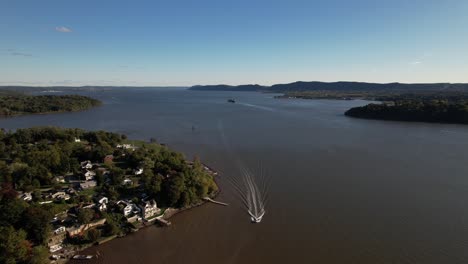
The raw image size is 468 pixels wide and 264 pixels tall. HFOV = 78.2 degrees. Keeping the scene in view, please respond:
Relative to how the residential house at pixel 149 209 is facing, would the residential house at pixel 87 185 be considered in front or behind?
behind

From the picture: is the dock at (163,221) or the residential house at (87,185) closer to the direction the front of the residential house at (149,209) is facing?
the dock

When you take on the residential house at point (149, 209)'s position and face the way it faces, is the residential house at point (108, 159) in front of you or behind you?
behind

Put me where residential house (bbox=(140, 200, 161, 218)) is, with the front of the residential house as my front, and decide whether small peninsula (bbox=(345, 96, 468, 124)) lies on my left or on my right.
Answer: on my left

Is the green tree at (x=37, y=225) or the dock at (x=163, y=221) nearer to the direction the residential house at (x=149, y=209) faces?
the dock

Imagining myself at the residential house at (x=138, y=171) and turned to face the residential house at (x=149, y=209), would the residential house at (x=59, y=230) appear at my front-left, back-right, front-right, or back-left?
front-right

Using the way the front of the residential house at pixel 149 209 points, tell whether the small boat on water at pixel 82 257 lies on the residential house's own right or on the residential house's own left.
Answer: on the residential house's own right

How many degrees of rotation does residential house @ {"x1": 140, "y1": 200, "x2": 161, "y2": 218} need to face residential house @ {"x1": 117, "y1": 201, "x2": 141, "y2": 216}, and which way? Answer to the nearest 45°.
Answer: approximately 135° to its right

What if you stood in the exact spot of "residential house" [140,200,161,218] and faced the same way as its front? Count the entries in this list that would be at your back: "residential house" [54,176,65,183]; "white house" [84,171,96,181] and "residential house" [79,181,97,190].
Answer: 3

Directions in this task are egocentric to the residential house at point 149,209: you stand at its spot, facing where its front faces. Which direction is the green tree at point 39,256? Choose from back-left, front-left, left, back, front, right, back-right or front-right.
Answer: right

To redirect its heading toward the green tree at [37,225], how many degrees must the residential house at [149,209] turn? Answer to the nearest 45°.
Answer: approximately 135° to its right

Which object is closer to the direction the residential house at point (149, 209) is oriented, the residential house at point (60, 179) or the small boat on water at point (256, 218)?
the small boat on water

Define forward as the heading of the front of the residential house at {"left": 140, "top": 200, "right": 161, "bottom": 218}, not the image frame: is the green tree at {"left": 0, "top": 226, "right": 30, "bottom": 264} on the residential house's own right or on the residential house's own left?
on the residential house's own right

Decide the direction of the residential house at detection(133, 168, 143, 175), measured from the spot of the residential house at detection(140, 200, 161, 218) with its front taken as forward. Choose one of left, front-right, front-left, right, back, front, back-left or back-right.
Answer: back-left

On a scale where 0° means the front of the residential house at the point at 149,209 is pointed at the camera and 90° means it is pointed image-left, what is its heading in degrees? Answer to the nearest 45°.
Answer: approximately 315°

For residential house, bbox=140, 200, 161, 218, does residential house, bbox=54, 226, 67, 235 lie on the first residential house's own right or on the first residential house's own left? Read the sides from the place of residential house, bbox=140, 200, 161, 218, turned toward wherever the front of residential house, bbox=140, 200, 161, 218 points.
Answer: on the first residential house's own right

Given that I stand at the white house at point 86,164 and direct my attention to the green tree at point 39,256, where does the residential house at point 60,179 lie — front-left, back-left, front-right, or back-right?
front-right

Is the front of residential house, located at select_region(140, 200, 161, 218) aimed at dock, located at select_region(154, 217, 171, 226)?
yes
